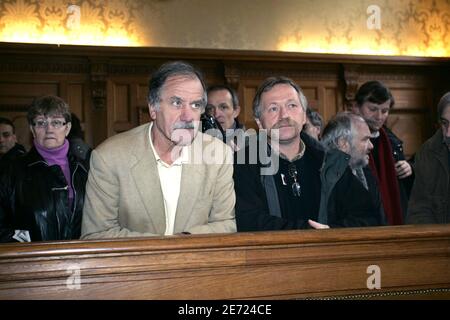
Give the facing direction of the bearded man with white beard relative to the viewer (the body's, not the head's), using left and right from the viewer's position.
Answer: facing the viewer and to the right of the viewer

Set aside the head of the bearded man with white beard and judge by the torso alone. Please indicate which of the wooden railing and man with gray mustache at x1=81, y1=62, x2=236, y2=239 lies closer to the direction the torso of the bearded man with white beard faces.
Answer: the wooden railing

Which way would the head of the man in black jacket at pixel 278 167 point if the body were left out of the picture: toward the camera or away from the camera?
toward the camera

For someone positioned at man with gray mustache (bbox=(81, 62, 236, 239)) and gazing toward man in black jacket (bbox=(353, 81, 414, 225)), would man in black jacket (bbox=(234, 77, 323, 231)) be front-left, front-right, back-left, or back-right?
front-right

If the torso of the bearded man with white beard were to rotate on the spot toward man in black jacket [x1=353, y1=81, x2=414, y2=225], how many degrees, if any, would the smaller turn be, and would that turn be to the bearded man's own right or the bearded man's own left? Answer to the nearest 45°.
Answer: approximately 135° to the bearded man's own left

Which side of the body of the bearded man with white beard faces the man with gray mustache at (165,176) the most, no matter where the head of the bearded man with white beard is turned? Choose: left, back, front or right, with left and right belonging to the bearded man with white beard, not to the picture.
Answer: right

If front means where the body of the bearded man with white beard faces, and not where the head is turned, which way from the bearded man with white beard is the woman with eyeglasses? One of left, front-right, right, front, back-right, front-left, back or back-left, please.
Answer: back-right

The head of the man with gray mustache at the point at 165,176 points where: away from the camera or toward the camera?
toward the camera
